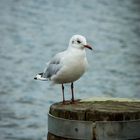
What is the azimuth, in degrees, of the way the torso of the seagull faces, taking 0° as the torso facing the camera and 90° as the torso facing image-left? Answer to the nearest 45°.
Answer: approximately 315°
